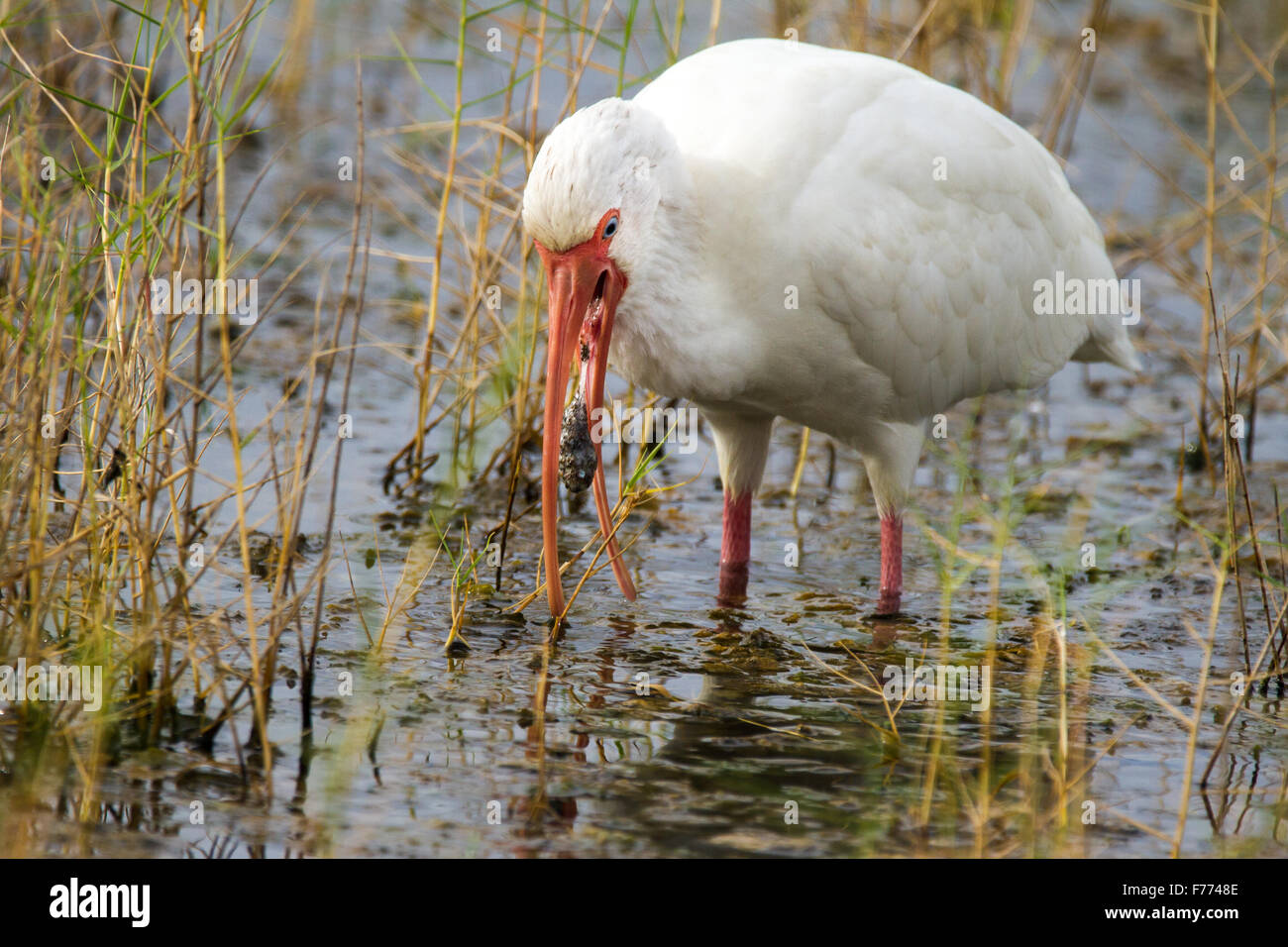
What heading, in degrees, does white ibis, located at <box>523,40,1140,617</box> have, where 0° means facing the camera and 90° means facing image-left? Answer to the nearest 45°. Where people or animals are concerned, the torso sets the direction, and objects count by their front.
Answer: approximately 45°
